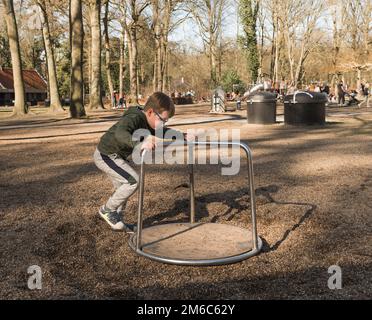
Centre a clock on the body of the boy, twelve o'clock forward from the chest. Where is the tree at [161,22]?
The tree is roughly at 9 o'clock from the boy.

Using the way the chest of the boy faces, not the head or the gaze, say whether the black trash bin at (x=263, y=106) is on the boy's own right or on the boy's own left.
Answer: on the boy's own left

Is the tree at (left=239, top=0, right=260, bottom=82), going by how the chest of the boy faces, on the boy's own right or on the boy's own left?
on the boy's own left

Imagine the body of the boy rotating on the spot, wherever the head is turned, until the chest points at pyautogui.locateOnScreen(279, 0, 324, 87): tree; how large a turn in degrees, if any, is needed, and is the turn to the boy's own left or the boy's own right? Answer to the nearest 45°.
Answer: approximately 90° to the boy's own left

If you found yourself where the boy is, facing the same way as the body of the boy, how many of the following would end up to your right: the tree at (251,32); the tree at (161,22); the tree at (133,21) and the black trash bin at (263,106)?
0

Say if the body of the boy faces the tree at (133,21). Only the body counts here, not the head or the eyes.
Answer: no

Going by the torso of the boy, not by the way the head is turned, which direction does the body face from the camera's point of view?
to the viewer's right

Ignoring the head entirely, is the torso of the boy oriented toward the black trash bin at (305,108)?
no

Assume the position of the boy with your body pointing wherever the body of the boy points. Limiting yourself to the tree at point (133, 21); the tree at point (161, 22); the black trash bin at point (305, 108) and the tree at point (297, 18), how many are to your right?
0

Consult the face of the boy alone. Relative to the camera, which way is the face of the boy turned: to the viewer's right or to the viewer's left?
to the viewer's right
